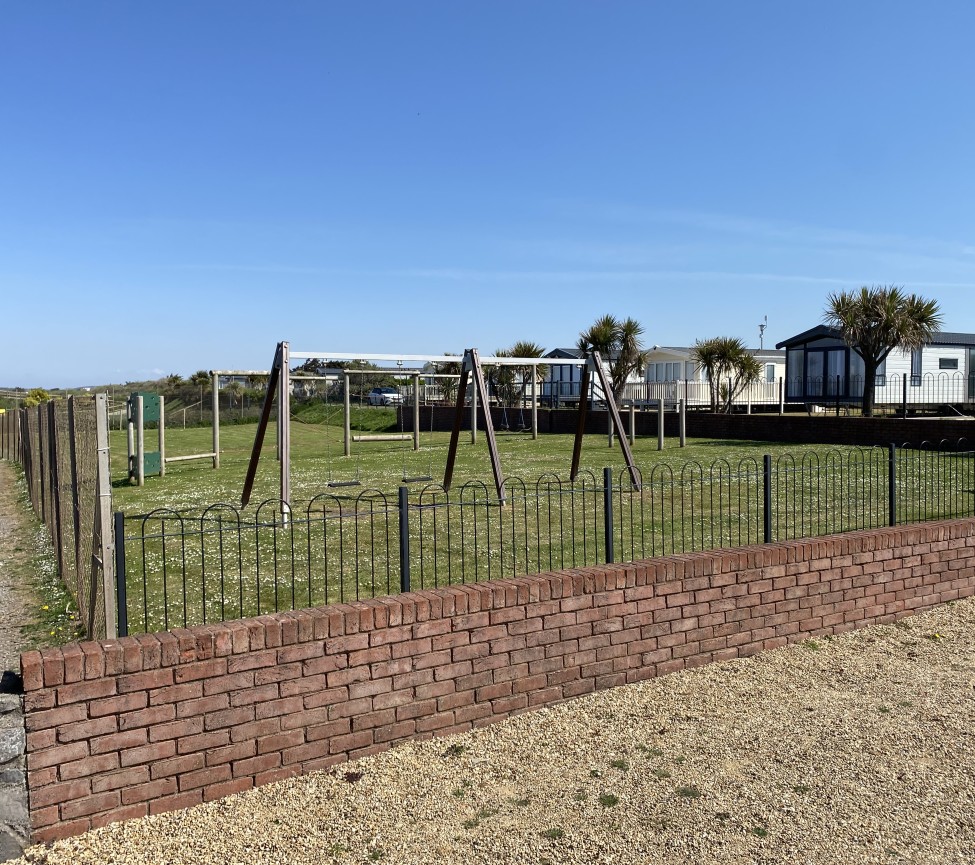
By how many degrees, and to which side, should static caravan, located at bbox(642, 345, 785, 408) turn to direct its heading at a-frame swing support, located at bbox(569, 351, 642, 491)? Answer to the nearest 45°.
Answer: approximately 45° to its left

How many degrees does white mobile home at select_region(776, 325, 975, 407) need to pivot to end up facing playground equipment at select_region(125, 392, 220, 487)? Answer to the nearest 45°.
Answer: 0° — it already faces it

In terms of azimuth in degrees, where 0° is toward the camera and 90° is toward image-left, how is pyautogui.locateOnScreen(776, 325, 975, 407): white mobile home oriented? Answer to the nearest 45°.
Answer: approximately 45°

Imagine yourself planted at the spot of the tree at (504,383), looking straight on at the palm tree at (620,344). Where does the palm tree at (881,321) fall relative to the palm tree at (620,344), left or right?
right
